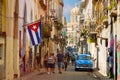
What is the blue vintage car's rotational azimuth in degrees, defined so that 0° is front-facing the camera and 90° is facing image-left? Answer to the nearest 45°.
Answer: approximately 0°

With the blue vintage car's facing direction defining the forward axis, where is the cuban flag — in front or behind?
in front
